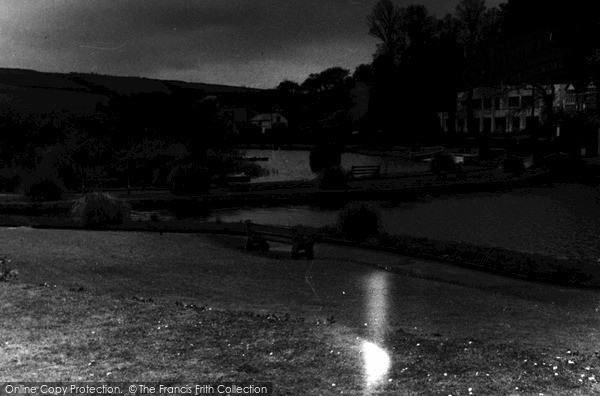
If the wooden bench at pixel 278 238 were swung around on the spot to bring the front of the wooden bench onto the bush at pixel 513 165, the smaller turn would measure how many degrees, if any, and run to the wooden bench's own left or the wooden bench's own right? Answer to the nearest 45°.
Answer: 0° — it already faces it

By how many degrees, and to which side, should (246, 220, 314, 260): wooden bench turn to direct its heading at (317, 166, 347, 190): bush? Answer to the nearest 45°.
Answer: approximately 45° to its left

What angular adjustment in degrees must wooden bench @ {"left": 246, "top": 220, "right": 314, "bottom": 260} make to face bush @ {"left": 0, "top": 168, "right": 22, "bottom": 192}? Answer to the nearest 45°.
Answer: approximately 90° to its left

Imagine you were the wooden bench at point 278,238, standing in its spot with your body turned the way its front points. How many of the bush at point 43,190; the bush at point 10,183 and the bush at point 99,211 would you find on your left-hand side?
3

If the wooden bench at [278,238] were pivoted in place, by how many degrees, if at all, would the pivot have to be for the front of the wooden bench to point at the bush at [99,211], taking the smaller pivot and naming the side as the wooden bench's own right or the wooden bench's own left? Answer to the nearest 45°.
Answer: approximately 90° to the wooden bench's own left

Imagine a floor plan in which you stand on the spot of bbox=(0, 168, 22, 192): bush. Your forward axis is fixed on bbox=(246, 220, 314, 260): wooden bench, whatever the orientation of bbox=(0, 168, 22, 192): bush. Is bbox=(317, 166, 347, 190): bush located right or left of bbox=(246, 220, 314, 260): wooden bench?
left

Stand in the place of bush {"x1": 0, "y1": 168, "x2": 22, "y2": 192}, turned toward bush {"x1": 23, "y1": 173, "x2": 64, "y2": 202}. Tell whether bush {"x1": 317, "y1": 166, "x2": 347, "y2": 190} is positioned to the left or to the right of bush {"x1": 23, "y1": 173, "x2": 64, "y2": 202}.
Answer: left

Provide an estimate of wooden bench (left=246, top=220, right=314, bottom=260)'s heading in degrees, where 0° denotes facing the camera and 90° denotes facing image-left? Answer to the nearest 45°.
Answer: approximately 225°

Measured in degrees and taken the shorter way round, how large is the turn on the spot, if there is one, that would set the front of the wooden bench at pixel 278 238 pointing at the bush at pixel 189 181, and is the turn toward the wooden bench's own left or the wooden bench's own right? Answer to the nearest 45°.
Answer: approximately 45° to the wooden bench's own left

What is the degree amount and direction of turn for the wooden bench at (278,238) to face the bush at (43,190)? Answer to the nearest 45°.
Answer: approximately 90° to its left
